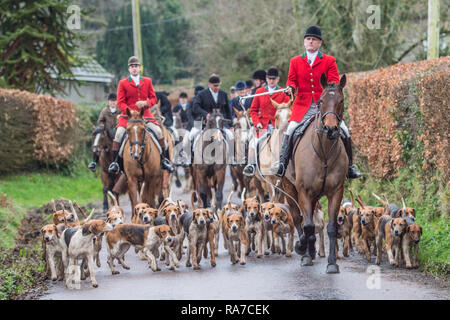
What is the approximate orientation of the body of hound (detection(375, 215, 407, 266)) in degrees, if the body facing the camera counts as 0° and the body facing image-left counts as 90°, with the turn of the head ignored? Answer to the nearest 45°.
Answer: approximately 315°

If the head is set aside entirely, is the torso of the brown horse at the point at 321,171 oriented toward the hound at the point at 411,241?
no

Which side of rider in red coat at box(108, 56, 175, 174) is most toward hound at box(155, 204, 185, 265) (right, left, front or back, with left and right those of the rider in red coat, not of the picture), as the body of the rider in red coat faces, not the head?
front

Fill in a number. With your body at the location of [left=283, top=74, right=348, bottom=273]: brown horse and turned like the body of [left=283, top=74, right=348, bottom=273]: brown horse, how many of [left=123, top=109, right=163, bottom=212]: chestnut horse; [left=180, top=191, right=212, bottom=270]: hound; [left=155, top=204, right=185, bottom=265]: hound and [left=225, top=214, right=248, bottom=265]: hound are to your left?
0

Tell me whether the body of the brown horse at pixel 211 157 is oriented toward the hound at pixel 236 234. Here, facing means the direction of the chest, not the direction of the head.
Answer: yes

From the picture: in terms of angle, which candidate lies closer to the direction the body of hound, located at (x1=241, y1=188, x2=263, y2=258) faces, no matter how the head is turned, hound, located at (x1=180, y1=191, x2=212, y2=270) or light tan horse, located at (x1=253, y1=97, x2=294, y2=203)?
the hound

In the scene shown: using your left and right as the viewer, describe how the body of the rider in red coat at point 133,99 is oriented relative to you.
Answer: facing the viewer

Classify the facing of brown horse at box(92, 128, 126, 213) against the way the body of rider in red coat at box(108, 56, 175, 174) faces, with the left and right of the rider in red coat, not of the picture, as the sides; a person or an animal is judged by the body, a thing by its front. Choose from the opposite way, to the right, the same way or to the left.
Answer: the same way

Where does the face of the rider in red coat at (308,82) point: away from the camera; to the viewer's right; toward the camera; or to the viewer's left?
toward the camera

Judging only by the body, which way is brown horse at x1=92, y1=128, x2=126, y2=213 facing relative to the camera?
toward the camera

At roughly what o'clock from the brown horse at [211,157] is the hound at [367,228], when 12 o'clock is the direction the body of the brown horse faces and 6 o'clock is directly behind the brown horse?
The hound is roughly at 11 o'clock from the brown horse.

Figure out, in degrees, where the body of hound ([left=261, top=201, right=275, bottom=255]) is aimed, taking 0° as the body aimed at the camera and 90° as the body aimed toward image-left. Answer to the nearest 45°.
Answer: approximately 0°

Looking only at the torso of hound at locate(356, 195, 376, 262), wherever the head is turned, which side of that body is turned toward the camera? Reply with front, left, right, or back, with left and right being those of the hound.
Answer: front

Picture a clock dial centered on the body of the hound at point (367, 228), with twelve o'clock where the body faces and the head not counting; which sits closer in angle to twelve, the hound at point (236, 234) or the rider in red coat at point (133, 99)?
the hound

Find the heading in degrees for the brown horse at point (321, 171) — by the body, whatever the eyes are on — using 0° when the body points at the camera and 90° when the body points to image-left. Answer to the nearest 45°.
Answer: approximately 0°

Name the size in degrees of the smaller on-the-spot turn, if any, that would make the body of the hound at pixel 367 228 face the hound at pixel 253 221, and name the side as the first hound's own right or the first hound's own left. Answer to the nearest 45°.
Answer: approximately 90° to the first hound's own right

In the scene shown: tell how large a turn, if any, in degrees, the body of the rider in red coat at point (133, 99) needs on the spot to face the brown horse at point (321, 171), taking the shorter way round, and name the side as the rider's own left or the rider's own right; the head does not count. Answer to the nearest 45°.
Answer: approximately 45° to the rider's own left

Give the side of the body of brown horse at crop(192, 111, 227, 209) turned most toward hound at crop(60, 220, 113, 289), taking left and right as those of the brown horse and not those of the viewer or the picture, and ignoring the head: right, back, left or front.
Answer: front

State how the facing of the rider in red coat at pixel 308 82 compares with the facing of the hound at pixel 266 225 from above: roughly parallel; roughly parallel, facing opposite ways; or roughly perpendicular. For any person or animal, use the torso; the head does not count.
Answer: roughly parallel
